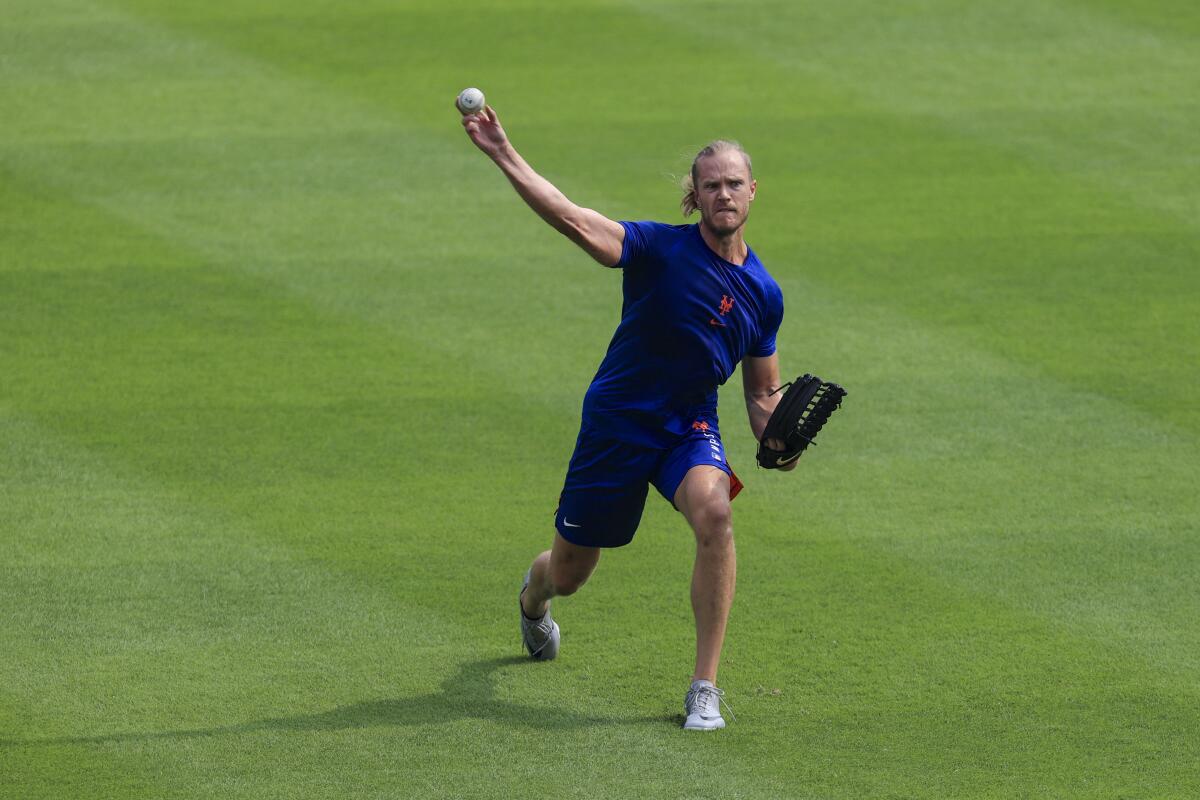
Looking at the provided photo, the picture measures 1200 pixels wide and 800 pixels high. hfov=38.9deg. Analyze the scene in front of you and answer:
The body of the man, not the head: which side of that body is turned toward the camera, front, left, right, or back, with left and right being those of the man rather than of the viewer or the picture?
front
